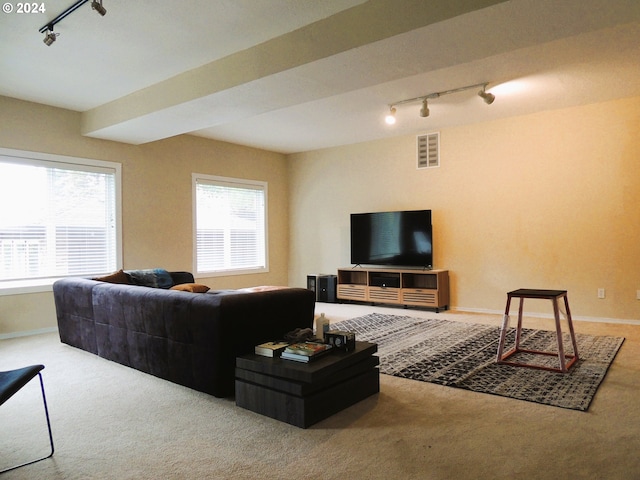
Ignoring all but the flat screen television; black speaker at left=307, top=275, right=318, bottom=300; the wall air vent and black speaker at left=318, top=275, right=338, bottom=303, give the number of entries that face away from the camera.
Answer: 0

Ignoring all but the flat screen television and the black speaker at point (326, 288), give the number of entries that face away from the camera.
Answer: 0

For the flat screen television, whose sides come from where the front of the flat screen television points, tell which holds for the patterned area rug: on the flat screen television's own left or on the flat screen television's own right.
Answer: on the flat screen television's own left

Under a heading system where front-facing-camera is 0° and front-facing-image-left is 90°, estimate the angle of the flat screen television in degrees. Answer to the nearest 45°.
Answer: approximately 45°

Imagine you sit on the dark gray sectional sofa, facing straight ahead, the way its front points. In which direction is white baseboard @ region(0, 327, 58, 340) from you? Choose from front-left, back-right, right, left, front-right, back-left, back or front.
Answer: left

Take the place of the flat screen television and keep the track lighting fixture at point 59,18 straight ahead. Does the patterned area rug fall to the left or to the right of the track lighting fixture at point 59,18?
left

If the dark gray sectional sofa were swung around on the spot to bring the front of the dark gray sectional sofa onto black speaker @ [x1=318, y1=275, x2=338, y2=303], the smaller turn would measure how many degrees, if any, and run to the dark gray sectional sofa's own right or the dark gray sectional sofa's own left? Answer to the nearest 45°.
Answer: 0° — it already faces it

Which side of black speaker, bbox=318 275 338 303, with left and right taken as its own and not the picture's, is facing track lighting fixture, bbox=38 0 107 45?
front

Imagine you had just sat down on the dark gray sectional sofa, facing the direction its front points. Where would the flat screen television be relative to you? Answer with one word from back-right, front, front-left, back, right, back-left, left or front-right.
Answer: front

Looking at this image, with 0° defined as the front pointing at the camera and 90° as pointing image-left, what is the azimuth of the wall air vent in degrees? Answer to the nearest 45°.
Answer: approximately 45°

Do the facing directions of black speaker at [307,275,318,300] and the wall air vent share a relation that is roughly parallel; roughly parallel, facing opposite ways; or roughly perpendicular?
roughly parallel

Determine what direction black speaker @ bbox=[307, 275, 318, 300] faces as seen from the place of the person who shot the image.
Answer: facing the viewer and to the left of the viewer

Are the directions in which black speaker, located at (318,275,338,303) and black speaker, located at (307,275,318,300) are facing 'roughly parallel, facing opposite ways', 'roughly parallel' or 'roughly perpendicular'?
roughly parallel

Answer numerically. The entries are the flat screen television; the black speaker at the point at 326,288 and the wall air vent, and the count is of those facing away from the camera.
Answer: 0
